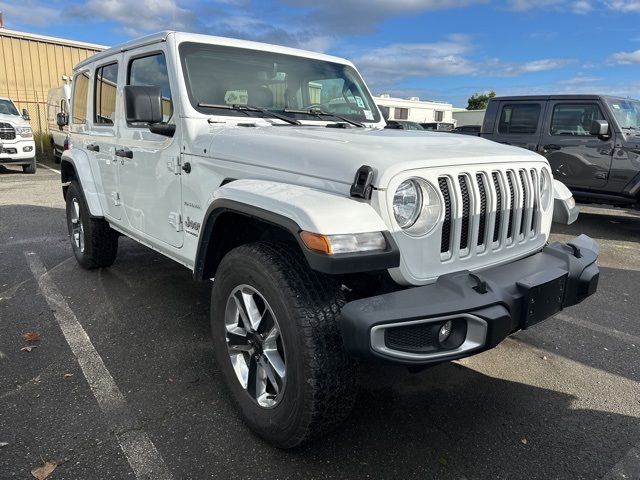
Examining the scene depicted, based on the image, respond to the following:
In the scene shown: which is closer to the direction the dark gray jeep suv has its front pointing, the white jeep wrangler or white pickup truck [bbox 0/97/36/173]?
the white jeep wrangler

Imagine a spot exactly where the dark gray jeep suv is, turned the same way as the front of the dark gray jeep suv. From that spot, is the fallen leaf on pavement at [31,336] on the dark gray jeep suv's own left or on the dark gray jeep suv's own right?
on the dark gray jeep suv's own right

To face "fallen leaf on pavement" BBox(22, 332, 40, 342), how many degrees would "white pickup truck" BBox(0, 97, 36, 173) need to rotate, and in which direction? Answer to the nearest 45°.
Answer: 0° — it already faces it

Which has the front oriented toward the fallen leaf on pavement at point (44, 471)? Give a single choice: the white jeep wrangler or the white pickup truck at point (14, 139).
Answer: the white pickup truck

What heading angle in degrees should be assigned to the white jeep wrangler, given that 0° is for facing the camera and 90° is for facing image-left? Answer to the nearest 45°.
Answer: approximately 315°

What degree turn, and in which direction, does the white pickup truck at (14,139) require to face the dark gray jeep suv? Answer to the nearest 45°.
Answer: approximately 45° to its left

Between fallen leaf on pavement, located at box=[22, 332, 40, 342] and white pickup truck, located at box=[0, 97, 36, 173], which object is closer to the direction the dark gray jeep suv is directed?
the fallen leaf on pavement

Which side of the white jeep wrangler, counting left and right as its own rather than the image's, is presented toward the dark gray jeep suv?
left

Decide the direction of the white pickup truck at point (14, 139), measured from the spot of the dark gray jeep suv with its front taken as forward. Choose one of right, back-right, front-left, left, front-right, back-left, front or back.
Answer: back-right

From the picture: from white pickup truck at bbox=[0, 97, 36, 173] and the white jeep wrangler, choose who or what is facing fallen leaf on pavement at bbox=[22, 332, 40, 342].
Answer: the white pickup truck

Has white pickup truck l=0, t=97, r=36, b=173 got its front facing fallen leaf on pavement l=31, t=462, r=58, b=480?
yes
